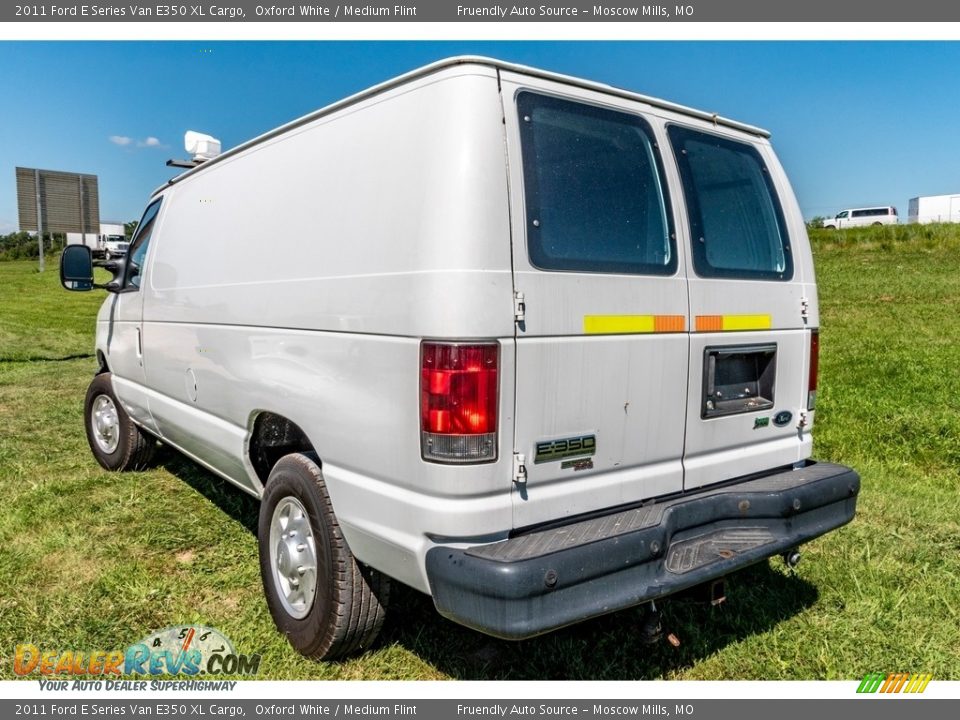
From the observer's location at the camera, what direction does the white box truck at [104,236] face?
facing the viewer and to the right of the viewer

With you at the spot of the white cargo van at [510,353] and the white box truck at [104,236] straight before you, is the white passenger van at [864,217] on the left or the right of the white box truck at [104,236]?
right

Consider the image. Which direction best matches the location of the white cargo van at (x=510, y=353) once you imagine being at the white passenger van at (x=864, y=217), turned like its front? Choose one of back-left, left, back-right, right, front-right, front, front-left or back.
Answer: left

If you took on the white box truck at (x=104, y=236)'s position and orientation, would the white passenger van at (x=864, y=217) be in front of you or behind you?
in front

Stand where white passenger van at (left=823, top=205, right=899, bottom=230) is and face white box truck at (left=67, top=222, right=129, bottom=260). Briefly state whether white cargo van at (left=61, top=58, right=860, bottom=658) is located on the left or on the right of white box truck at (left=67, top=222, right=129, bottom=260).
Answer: left

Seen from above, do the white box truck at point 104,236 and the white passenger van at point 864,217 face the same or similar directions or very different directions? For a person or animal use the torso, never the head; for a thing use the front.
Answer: very different directions

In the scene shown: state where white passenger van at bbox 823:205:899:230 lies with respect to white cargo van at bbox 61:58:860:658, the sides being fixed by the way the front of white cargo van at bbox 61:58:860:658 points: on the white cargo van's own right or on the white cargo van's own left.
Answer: on the white cargo van's own right

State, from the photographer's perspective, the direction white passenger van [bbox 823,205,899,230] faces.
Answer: facing to the left of the viewer

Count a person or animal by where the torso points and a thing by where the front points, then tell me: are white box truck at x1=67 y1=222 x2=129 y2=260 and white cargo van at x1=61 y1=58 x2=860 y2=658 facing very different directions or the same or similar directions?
very different directions

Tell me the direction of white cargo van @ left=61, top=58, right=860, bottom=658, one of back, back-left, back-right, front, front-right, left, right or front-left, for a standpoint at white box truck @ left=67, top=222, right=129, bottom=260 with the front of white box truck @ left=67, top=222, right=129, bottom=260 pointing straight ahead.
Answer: front-right

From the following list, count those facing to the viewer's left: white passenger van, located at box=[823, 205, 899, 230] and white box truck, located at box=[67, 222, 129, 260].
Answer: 1

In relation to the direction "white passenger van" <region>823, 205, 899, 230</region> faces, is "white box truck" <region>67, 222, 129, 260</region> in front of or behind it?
in front

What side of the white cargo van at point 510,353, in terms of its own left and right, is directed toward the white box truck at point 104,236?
front

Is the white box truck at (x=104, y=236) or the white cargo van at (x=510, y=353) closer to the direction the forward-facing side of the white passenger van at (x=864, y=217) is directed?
the white box truck

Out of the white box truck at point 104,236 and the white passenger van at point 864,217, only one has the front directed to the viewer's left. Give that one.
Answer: the white passenger van

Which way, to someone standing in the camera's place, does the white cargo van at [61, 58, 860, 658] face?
facing away from the viewer and to the left of the viewer
